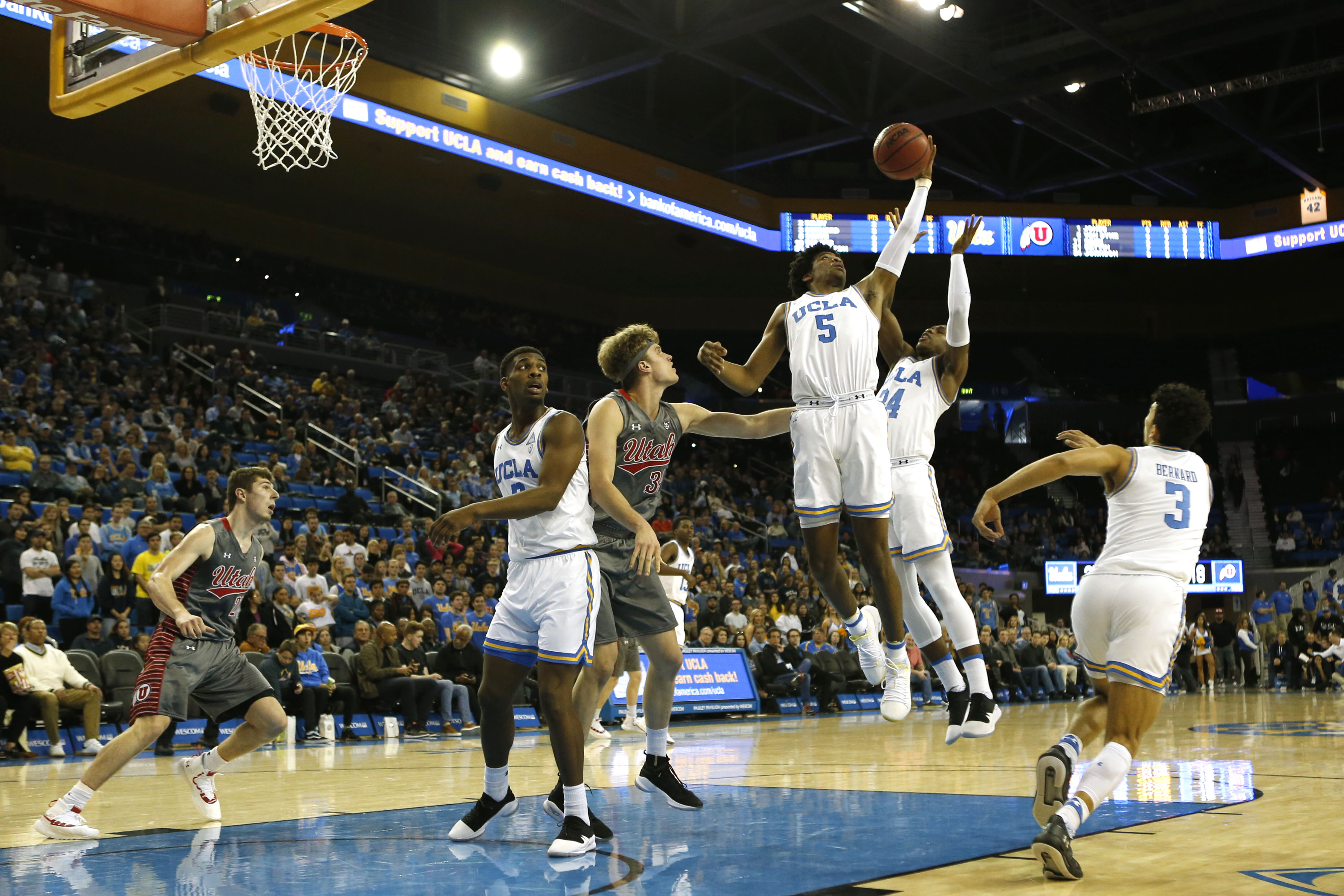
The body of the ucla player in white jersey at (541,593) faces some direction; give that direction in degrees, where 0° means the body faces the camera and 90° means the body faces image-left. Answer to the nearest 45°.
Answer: approximately 45°

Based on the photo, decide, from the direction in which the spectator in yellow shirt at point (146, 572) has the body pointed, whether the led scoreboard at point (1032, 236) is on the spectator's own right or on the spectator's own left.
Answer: on the spectator's own left

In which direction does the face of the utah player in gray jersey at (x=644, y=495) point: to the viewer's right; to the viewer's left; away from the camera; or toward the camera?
to the viewer's right

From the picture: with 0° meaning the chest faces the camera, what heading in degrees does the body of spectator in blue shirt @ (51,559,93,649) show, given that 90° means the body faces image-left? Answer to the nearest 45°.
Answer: approximately 315°

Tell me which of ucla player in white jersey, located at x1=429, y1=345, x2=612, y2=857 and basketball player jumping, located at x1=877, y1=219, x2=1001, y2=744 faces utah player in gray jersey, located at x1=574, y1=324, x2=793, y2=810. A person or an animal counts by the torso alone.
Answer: the basketball player jumping

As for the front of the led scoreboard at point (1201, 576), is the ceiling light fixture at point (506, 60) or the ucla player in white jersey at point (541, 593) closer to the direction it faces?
the ucla player in white jersey

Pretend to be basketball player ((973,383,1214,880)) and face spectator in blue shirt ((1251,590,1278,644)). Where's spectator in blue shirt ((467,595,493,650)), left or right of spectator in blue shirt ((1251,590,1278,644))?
left

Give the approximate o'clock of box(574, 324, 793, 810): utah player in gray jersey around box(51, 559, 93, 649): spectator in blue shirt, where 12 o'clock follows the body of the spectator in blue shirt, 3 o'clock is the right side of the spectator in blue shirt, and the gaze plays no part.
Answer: The utah player in gray jersey is roughly at 1 o'clock from the spectator in blue shirt.

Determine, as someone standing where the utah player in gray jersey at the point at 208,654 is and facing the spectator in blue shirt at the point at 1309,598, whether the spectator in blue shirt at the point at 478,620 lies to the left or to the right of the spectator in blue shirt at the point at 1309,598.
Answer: left

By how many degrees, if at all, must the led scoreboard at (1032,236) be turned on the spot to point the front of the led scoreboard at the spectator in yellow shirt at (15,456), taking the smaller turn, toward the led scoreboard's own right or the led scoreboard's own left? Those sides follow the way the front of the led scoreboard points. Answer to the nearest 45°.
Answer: approximately 45° to the led scoreboard's own right

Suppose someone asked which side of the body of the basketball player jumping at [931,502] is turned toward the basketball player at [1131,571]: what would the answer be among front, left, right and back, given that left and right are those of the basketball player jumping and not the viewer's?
left
